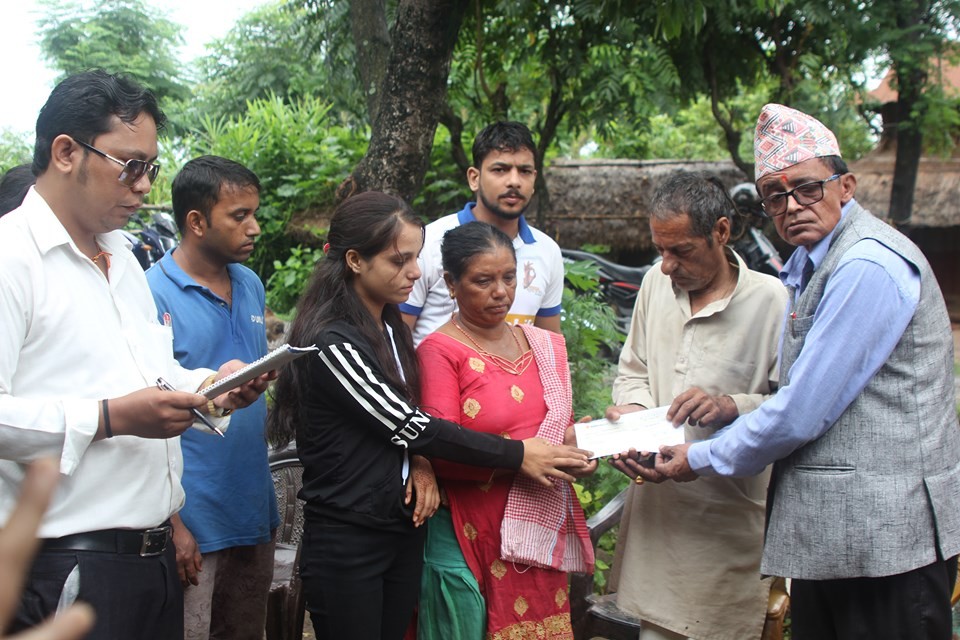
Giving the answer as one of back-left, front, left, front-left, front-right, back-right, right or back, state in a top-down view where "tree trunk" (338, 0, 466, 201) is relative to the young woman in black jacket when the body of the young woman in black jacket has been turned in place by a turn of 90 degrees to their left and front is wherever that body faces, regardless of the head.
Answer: front

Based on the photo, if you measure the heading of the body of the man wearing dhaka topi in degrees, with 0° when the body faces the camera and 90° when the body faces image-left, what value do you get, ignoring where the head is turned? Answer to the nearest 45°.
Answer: approximately 45°

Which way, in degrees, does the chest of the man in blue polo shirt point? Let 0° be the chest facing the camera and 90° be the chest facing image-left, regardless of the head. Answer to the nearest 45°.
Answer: approximately 315°

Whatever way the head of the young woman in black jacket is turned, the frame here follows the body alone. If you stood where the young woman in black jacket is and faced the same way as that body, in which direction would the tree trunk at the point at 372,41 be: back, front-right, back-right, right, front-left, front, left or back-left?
left

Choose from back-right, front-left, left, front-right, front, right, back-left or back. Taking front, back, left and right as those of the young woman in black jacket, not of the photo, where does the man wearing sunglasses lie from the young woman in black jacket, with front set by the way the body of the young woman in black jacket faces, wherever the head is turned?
back-right

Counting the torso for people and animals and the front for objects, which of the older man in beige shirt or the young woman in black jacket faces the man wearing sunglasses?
the older man in beige shirt

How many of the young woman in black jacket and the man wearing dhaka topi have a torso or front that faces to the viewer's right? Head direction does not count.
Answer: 1

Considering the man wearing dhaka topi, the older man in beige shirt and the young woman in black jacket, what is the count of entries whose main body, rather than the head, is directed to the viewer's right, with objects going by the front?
1

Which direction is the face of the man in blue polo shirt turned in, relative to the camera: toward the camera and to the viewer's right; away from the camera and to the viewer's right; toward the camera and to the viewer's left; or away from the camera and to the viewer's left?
toward the camera and to the viewer's right

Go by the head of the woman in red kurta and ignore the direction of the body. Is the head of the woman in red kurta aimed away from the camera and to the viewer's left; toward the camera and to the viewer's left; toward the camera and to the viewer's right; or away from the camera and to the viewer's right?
toward the camera and to the viewer's right

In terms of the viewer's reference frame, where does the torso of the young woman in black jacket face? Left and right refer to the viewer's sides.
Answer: facing to the right of the viewer

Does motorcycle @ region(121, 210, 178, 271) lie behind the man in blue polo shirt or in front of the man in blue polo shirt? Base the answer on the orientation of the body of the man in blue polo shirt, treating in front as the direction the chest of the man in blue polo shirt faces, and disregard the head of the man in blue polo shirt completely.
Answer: behind

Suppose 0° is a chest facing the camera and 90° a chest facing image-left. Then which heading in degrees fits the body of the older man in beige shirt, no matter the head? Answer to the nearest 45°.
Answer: approximately 45°

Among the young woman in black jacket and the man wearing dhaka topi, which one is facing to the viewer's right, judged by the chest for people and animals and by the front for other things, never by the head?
the young woman in black jacket

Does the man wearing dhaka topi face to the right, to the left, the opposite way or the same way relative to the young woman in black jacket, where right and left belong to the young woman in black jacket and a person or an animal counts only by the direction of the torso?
the opposite way
